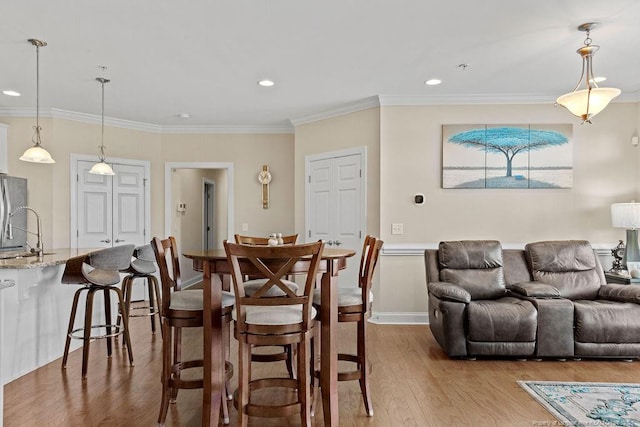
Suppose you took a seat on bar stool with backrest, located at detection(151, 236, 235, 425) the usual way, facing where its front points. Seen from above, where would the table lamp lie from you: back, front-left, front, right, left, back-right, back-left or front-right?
front

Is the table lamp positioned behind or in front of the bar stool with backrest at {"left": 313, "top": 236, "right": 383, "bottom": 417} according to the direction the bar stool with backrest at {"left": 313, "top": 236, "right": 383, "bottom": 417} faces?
behind

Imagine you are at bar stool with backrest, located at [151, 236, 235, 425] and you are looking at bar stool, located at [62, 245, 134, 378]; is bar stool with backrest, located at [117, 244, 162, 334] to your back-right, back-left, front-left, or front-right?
front-right

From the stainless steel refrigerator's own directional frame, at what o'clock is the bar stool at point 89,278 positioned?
The bar stool is roughly at 1 o'clock from the stainless steel refrigerator.

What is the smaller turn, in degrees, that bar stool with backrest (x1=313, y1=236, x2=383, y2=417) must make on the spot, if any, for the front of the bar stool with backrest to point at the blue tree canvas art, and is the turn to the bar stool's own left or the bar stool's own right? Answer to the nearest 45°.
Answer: approximately 135° to the bar stool's own right

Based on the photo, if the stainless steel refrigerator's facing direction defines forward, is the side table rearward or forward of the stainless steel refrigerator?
forward

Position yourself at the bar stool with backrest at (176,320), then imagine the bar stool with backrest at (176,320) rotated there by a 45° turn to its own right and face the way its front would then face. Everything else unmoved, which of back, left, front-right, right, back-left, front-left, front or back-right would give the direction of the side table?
front-left

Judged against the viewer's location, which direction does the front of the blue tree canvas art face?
facing the viewer

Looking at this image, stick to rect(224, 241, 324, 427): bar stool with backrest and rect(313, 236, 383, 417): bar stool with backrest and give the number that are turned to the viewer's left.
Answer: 1

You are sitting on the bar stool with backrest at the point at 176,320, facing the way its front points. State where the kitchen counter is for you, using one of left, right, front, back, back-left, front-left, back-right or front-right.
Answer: back-left

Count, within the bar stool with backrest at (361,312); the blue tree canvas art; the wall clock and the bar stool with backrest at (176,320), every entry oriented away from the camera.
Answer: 0

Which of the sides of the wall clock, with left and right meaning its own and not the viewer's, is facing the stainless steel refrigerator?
right

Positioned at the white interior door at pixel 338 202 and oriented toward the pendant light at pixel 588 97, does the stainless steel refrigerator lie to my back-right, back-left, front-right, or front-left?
back-right

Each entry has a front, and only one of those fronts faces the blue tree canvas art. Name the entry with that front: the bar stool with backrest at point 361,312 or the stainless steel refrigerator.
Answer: the stainless steel refrigerator

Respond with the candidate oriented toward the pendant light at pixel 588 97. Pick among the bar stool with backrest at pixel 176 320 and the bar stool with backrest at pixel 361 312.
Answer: the bar stool with backrest at pixel 176 320

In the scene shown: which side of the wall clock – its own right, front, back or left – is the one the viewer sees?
front

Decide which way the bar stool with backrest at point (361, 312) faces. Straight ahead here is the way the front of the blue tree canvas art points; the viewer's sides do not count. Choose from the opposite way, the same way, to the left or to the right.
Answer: to the right

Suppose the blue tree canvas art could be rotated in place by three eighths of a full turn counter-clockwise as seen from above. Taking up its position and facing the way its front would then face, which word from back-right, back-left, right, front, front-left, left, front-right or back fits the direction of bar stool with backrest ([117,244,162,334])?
back

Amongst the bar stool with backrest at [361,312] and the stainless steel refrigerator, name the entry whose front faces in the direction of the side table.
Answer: the stainless steel refrigerator

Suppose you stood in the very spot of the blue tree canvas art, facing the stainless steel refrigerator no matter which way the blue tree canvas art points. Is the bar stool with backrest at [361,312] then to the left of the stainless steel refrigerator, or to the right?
left

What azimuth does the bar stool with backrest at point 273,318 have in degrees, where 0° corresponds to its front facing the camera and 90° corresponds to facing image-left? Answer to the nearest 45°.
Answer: approximately 180°

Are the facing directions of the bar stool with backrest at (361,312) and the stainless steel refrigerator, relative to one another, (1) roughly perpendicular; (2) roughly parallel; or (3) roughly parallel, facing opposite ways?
roughly parallel, facing opposite ways

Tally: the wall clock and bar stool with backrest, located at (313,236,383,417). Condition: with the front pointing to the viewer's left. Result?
1

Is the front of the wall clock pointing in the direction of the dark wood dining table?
yes
